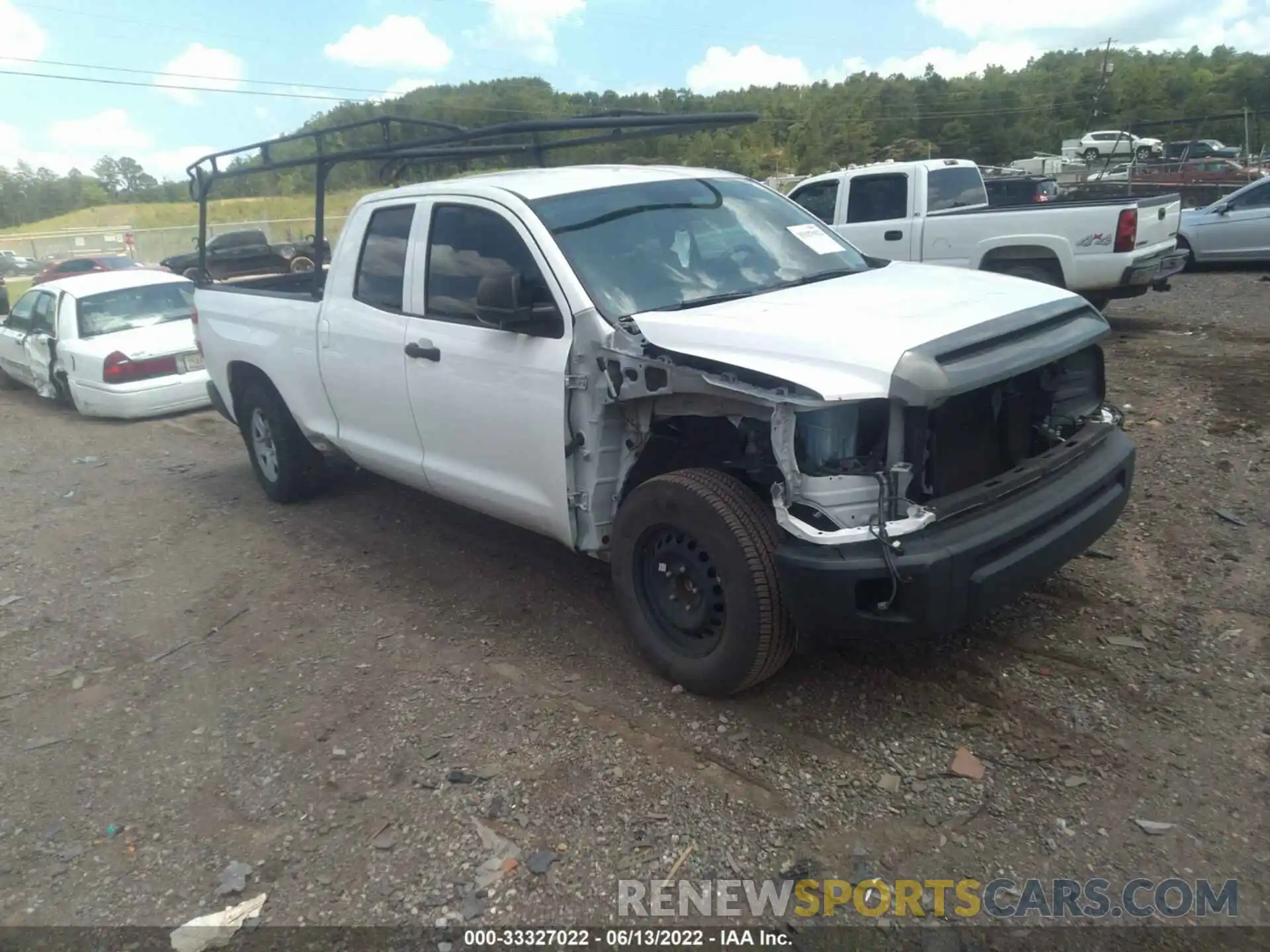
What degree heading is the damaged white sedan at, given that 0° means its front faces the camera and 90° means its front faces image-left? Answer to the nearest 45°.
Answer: approximately 135°

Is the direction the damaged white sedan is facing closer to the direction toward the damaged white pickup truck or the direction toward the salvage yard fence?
the salvage yard fence

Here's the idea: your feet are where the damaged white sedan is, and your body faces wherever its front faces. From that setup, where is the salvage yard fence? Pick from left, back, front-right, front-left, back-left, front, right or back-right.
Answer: front-right

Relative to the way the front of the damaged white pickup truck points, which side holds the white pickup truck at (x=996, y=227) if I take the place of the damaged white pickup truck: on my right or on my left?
on my left

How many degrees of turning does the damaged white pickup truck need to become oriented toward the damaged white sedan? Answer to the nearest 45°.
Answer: approximately 180°

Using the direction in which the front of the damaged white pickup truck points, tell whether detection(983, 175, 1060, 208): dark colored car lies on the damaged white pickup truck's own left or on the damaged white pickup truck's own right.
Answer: on the damaged white pickup truck's own left

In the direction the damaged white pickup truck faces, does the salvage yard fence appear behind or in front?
behind

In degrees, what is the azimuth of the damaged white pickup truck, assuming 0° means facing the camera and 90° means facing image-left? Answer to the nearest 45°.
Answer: approximately 315°

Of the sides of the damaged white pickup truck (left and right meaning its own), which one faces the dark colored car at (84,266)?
back
